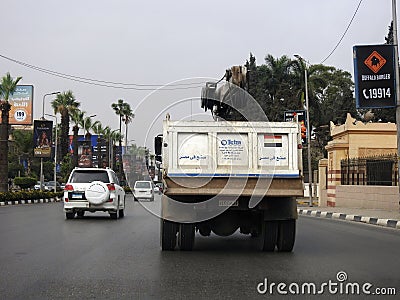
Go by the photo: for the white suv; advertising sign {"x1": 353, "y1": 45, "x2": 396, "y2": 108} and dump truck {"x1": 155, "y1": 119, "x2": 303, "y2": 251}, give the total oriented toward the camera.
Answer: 1

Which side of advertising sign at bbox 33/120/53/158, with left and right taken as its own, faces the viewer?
front

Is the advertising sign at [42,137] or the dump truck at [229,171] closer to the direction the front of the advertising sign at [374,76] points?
the dump truck

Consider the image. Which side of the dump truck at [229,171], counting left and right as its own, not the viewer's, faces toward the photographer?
back

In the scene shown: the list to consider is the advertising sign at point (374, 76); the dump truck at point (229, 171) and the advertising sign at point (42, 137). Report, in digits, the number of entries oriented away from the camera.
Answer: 1

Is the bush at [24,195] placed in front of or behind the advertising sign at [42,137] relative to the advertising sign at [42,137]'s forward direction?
in front

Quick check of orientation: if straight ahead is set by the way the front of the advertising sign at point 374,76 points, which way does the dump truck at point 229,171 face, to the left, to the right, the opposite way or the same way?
the opposite way

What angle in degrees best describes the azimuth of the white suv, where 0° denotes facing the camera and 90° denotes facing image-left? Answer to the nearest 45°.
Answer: approximately 180°

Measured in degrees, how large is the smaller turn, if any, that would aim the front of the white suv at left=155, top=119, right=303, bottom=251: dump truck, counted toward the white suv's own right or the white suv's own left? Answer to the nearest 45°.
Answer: approximately 180°

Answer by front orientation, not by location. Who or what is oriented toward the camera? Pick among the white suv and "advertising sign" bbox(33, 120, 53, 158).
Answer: the advertising sign

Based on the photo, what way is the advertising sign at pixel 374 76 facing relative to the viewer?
toward the camera

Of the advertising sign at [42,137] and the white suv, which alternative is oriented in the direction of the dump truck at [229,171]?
the advertising sign

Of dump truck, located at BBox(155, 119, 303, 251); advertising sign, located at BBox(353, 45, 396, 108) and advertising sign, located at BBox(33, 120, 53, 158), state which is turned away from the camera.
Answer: the dump truck

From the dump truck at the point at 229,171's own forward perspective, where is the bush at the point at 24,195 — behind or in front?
in front

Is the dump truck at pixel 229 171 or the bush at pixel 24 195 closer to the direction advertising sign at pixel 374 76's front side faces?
the dump truck

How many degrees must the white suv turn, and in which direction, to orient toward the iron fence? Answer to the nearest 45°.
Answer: approximately 90° to its right

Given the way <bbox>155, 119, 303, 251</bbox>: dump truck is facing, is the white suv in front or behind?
in front

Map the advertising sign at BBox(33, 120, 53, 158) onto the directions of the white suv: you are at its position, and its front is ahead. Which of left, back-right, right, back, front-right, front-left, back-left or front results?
front
